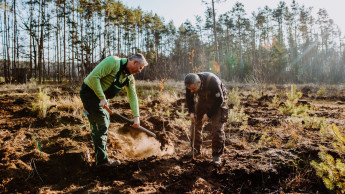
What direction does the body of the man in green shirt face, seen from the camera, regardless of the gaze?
to the viewer's right

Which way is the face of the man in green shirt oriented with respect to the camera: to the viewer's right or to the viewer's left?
to the viewer's right

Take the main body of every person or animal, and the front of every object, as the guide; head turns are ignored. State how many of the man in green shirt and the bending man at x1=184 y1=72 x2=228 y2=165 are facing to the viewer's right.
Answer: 1

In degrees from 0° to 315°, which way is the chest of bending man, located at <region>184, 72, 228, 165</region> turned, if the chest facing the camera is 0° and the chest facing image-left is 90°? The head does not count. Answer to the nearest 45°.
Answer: approximately 45°
